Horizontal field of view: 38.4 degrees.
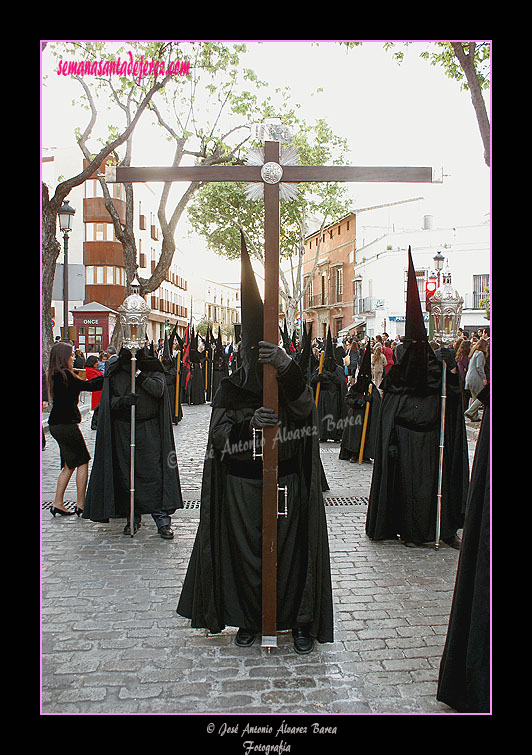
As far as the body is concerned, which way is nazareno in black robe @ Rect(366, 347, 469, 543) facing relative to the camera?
toward the camera

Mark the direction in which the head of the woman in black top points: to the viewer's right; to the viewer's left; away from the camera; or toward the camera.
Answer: to the viewer's right

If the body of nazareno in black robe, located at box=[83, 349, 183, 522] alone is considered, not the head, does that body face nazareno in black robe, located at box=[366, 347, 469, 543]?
no

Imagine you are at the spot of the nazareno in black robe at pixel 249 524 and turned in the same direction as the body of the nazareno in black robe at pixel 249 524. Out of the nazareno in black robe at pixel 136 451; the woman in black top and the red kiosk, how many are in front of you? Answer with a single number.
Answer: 0

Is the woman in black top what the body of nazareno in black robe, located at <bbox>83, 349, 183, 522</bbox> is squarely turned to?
no

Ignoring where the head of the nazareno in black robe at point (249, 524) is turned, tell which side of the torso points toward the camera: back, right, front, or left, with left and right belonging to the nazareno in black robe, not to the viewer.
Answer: front

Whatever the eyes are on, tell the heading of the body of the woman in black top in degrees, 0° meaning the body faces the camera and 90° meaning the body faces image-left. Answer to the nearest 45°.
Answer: approximately 270°

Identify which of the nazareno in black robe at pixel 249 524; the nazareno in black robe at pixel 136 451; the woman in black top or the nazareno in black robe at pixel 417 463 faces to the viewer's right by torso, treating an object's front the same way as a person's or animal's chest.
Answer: the woman in black top

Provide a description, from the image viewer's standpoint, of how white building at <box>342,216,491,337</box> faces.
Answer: facing the viewer and to the left of the viewer

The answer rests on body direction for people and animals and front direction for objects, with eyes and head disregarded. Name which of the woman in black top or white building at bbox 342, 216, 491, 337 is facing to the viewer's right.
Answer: the woman in black top

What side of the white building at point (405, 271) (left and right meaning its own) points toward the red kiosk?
front

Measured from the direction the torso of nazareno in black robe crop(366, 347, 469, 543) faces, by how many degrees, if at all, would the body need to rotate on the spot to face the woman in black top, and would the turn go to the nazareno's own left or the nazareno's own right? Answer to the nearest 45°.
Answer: approximately 90° to the nazareno's own right

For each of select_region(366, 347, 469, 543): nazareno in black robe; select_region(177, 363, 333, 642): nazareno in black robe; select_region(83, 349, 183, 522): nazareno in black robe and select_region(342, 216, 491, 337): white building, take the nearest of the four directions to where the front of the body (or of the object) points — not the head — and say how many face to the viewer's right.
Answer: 0

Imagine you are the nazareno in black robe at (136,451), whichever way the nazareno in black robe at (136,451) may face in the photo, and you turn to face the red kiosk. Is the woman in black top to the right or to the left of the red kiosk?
left

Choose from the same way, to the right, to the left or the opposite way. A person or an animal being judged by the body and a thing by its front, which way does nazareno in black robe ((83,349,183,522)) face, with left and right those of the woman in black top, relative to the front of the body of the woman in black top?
to the right

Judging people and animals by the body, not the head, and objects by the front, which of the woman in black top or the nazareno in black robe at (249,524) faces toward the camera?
the nazareno in black robe
